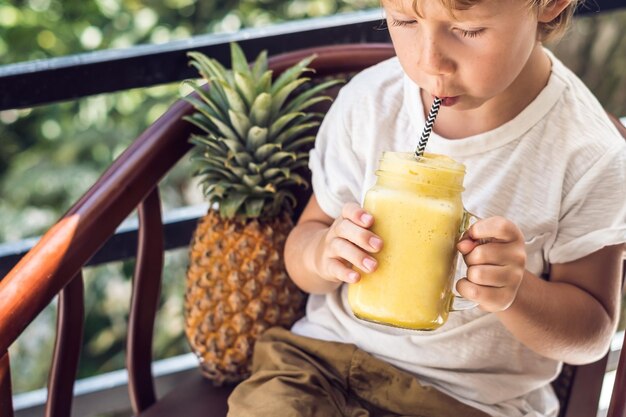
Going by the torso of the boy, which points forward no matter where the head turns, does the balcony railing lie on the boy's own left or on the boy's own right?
on the boy's own right

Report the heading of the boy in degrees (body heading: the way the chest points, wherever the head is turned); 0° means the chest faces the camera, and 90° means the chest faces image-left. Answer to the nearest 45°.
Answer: approximately 45°
